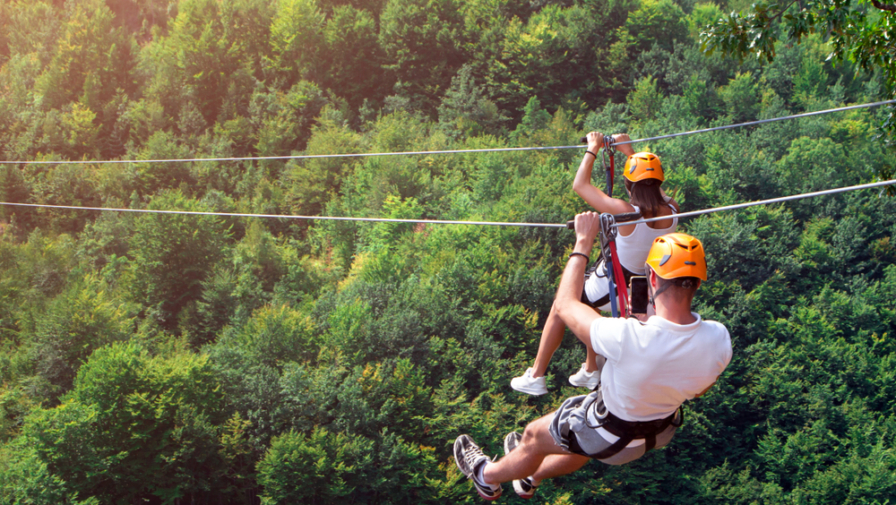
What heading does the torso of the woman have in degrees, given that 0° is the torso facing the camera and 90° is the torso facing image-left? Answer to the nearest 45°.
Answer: approximately 135°

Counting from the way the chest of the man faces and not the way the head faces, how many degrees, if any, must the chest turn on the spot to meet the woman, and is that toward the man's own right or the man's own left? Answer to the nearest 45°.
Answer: approximately 45° to the man's own right

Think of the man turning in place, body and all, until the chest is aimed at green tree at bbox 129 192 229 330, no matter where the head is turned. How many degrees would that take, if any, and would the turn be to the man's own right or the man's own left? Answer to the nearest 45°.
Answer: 0° — they already face it

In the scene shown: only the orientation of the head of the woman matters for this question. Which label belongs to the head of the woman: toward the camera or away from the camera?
away from the camera

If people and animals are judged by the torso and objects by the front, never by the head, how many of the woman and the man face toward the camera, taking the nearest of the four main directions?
0

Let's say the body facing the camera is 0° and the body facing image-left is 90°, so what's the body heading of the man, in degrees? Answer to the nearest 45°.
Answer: approximately 135°

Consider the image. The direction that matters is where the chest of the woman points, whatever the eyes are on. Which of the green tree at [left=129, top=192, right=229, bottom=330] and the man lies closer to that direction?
the green tree

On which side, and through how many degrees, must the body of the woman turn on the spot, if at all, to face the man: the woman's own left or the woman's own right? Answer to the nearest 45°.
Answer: approximately 135° to the woman's own left

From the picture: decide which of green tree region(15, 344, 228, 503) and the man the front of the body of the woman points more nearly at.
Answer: the green tree

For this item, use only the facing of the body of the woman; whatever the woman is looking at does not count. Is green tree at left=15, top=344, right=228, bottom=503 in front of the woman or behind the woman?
in front
